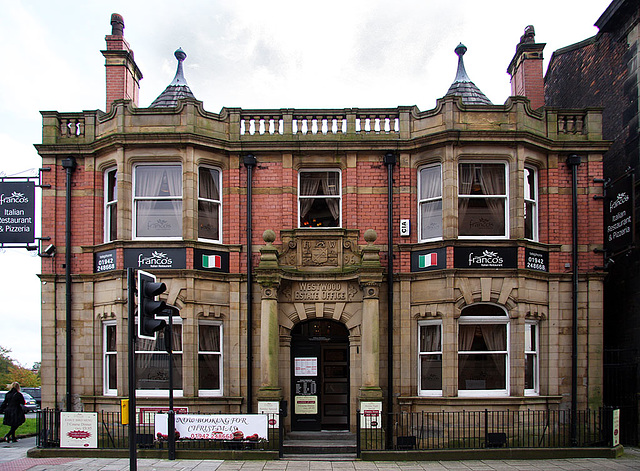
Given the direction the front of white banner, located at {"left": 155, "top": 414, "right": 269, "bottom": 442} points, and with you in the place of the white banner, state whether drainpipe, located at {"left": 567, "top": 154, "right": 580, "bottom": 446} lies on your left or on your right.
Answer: on your left

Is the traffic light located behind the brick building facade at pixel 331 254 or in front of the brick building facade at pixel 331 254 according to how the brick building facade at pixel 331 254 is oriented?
in front

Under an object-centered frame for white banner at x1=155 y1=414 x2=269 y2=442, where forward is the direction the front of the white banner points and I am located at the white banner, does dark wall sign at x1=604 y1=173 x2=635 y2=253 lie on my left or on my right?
on my left

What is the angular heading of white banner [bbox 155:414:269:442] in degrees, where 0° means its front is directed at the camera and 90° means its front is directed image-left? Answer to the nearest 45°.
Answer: approximately 0°
